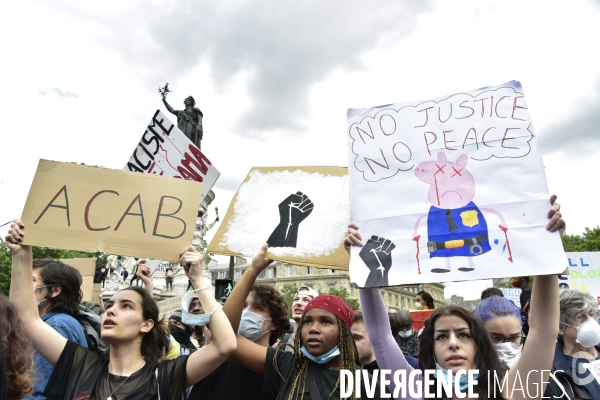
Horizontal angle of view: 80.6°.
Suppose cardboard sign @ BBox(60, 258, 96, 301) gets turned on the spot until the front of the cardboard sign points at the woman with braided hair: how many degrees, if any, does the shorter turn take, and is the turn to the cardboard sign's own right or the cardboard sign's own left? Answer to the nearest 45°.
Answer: approximately 45° to the cardboard sign's own left

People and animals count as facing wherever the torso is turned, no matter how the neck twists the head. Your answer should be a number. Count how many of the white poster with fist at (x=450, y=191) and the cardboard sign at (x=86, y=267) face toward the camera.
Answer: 2

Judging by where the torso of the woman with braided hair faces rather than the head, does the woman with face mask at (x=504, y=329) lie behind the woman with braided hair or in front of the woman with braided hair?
behind

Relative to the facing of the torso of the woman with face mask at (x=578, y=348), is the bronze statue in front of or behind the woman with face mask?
behind

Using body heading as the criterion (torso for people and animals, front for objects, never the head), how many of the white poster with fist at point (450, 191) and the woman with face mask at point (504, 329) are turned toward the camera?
2

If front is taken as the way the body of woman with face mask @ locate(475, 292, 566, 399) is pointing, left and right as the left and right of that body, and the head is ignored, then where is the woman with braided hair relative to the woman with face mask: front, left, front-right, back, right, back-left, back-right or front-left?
front-right

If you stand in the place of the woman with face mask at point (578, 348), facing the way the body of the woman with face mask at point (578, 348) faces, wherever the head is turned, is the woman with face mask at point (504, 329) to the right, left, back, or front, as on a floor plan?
right
